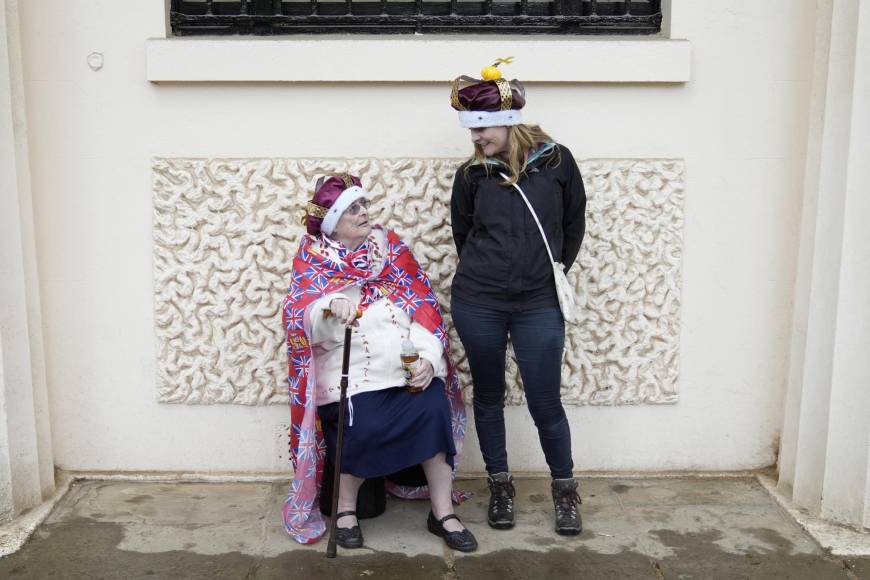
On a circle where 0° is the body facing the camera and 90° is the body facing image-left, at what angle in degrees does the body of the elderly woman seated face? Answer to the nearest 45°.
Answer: approximately 0°

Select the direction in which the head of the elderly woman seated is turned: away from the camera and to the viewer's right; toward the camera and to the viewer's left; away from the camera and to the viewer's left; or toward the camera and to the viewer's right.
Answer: toward the camera and to the viewer's right

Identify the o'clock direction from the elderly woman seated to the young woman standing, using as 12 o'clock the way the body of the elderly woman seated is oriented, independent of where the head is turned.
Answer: The young woman standing is roughly at 9 o'clock from the elderly woman seated.

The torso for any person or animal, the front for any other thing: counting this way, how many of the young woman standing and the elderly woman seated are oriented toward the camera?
2

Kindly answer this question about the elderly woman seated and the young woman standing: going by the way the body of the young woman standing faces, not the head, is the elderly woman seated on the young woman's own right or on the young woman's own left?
on the young woman's own right
